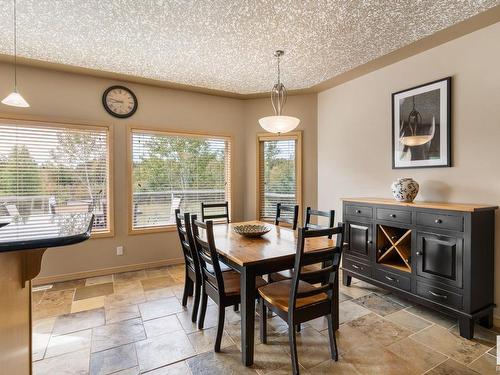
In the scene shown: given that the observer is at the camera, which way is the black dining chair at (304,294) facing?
facing away from the viewer and to the left of the viewer

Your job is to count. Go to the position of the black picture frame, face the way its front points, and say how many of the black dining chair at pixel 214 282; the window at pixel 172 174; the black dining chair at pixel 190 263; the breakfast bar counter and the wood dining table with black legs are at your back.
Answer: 0

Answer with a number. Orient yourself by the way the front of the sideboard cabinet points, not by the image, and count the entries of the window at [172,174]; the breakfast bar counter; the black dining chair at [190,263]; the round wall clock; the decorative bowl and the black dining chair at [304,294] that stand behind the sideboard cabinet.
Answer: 0

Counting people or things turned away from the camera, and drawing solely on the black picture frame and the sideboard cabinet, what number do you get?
0

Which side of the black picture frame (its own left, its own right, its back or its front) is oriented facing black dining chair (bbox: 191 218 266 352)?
front

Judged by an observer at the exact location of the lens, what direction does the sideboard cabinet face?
facing the viewer and to the left of the viewer

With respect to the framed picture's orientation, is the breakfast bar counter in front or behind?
in front

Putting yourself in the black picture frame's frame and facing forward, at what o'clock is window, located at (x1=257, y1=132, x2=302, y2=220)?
The window is roughly at 2 o'clock from the black picture frame.

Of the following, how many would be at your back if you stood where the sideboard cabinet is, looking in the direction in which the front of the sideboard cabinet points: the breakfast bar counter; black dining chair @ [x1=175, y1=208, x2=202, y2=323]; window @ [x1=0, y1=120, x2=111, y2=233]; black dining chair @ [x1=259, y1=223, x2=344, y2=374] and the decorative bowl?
0

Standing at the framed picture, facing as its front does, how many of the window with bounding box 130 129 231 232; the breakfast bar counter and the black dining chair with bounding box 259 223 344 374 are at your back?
0

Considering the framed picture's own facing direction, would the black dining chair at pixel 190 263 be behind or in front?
in front

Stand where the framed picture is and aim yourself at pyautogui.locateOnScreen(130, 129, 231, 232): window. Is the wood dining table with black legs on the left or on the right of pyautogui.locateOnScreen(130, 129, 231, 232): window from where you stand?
left

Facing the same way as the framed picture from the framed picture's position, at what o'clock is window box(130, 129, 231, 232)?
The window is roughly at 1 o'clock from the framed picture.

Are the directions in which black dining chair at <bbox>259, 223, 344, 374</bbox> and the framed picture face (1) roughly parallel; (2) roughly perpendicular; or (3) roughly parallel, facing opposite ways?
roughly perpendicular

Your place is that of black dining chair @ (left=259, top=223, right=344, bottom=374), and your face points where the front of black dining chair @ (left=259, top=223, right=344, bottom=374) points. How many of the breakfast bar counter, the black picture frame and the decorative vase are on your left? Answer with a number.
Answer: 1

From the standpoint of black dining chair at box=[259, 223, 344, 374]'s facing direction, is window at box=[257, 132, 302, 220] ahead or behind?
ahead

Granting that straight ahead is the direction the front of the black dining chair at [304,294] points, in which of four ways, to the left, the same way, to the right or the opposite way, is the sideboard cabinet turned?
to the left

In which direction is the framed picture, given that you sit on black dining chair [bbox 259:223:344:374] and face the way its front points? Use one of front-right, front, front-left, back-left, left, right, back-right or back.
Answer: right

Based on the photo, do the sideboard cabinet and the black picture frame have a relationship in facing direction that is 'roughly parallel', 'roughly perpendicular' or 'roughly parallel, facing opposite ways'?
roughly parallel
